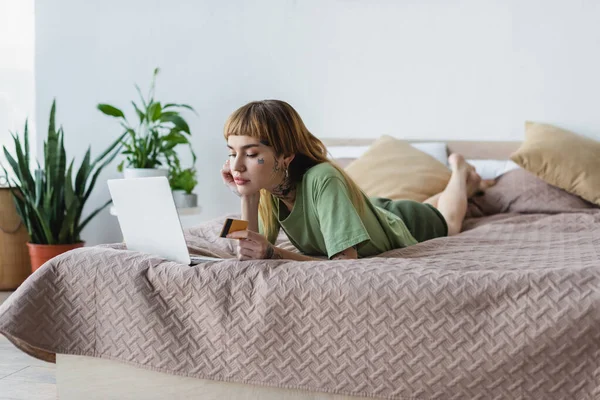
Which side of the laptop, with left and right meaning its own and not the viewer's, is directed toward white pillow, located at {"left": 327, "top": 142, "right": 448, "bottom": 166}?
front

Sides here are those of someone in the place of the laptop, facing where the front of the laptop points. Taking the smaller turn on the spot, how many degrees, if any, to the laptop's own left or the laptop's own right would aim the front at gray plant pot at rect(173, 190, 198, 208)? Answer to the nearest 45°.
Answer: approximately 45° to the laptop's own left

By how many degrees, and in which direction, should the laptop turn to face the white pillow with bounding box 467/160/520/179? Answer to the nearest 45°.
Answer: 0° — it already faces it

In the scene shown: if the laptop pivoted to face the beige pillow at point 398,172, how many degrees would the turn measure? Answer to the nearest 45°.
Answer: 0° — it already faces it

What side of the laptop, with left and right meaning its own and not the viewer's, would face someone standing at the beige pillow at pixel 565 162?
front

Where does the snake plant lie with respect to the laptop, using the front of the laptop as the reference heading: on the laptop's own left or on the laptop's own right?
on the laptop's own left

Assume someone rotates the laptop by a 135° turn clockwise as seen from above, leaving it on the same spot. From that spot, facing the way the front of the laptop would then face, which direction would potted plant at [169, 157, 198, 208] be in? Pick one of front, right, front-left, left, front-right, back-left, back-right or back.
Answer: back

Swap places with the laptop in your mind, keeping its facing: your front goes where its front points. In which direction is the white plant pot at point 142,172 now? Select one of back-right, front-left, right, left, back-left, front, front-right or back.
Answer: front-left

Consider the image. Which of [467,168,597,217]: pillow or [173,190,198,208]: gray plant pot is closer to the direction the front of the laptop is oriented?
the pillow

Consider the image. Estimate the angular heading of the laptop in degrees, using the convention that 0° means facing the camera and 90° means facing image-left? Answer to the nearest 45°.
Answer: approximately 225°

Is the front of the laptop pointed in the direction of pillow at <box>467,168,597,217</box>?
yes
